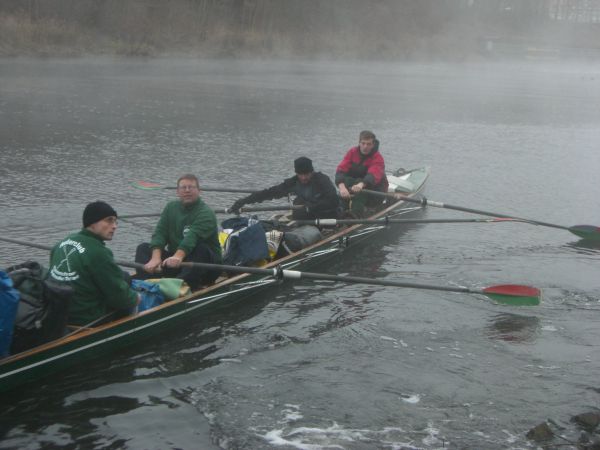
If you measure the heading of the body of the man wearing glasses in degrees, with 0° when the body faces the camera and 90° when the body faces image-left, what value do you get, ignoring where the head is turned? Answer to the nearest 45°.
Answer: approximately 45°

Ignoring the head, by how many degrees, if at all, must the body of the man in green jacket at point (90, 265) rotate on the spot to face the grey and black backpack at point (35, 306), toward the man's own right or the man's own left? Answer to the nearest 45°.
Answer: approximately 180°

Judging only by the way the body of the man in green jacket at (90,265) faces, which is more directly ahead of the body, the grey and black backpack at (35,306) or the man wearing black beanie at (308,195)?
the man wearing black beanie

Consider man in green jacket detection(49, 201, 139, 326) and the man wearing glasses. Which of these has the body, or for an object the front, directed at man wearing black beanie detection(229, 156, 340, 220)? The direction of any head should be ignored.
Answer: the man in green jacket

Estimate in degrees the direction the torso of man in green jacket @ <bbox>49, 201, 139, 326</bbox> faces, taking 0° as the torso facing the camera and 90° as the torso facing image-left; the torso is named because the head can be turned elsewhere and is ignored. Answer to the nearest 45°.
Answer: approximately 225°

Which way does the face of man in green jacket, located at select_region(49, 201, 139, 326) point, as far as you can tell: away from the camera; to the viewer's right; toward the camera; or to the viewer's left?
to the viewer's right

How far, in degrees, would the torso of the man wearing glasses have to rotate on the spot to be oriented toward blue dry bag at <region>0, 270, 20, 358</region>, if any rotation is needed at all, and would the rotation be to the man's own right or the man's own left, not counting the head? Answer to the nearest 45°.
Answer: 0° — they already face it
